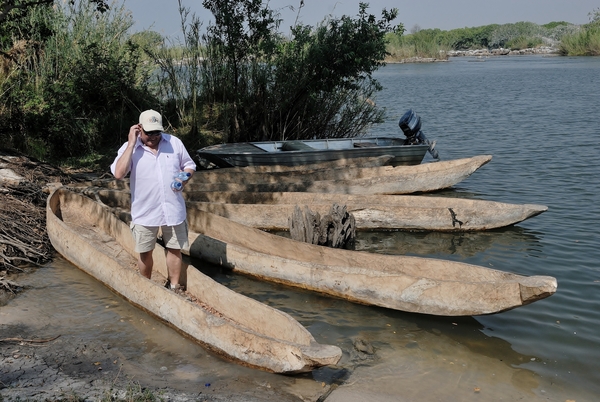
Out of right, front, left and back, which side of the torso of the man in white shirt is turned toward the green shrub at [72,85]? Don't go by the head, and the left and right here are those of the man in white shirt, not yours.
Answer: back

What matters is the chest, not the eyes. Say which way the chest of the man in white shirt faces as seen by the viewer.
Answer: toward the camera

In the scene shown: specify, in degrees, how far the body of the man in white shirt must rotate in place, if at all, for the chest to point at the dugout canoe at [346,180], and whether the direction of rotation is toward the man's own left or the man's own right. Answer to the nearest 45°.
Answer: approximately 135° to the man's own left

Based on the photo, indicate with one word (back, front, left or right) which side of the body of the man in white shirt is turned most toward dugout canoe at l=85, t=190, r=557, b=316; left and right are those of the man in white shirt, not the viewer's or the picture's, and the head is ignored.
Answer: left

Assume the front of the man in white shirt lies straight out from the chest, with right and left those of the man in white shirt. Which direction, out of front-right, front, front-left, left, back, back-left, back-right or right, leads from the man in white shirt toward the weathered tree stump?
back-left

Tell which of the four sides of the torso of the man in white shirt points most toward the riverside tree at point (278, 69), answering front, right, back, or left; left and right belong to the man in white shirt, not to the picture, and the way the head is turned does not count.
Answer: back
